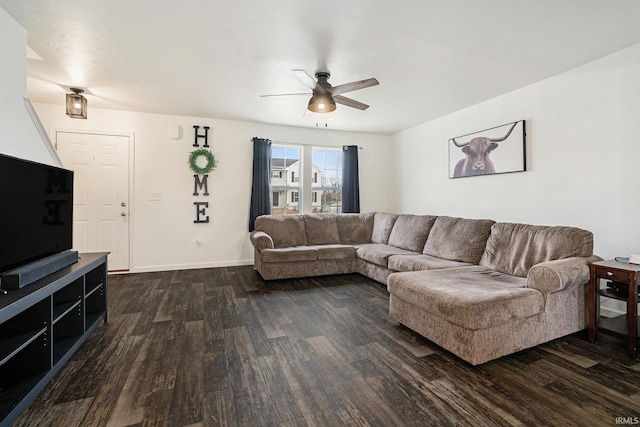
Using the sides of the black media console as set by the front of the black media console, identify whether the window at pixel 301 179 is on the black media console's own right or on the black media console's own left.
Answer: on the black media console's own left

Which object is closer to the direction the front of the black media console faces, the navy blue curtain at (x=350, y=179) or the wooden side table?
the wooden side table

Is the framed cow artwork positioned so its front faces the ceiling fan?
yes

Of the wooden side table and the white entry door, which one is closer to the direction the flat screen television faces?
the wooden side table

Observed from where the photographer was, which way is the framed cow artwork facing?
facing the viewer and to the left of the viewer

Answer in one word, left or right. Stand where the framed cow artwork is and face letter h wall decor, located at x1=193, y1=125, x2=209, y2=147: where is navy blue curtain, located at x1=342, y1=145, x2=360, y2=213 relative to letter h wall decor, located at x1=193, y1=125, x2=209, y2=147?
right

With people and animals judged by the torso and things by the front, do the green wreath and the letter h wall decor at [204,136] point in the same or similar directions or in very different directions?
same or similar directions

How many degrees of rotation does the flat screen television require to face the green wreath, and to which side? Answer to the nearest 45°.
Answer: approximately 90° to its left

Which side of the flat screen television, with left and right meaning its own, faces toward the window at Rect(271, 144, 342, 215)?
left

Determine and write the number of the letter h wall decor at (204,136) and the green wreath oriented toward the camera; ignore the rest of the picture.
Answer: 2

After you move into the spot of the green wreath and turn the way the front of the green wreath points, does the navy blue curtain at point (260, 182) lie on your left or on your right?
on your left

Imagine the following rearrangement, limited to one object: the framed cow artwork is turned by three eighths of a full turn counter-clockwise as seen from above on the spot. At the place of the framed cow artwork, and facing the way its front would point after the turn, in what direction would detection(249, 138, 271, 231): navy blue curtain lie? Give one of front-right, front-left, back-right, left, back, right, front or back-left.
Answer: back

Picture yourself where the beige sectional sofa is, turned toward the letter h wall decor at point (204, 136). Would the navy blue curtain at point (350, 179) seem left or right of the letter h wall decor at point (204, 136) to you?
right

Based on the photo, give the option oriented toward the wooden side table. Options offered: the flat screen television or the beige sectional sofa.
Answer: the flat screen television

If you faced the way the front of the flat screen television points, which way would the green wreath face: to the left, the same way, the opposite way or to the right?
to the right

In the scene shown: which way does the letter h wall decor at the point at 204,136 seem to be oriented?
toward the camera

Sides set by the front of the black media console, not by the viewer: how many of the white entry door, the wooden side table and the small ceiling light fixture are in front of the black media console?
1

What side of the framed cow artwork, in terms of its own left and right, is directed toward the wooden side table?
left

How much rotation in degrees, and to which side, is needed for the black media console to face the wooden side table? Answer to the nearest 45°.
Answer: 0° — it already faces it
